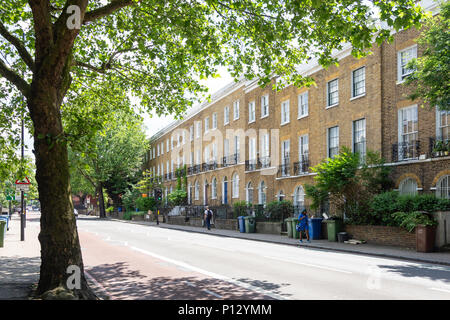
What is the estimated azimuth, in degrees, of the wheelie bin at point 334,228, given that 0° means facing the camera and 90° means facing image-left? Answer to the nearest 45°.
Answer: approximately 45°

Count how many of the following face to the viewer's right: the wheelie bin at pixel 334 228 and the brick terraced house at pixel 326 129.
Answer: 0

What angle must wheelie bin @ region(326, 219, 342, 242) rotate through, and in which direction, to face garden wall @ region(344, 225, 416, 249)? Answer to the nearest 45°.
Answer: approximately 90° to its left

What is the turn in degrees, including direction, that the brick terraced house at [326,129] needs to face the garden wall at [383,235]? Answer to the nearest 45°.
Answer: approximately 45° to its left

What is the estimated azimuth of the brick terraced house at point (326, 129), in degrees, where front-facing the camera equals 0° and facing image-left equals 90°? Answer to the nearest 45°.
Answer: approximately 45°

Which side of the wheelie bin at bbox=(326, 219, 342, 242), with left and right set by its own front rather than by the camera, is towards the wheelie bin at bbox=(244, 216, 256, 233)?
right
